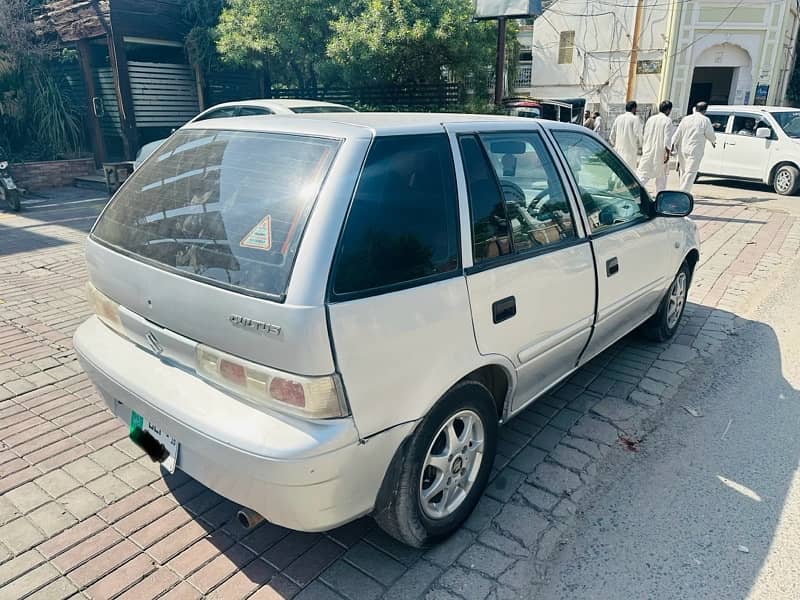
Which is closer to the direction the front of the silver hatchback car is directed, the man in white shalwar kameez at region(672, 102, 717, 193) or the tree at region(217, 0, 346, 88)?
the man in white shalwar kameez

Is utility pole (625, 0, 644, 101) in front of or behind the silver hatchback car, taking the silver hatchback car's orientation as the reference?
in front

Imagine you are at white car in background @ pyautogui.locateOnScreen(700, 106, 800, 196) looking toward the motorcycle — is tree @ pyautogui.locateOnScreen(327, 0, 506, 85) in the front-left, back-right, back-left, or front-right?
front-right

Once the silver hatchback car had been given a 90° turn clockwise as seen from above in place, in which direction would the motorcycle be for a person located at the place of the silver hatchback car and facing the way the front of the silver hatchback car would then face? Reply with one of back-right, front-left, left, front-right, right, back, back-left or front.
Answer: back

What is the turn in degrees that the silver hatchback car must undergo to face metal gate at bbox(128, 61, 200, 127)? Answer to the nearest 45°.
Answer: approximately 45° to its left

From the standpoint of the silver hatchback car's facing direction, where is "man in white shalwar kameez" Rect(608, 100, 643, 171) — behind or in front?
in front

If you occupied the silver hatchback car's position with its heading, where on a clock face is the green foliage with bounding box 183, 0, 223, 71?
The green foliage is roughly at 10 o'clock from the silver hatchback car.

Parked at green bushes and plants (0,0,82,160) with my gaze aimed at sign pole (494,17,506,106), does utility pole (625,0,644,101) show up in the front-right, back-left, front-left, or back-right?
front-left

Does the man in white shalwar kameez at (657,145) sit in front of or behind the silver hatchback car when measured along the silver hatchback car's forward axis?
in front

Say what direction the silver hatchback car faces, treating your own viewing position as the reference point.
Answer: facing away from the viewer and to the right of the viewer

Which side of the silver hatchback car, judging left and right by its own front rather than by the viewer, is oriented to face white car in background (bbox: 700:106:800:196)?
front

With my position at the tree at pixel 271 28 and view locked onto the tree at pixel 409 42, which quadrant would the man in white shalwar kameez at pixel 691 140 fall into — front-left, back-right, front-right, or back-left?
front-right

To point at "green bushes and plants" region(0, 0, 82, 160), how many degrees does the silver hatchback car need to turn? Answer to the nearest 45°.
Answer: approximately 90° to its left

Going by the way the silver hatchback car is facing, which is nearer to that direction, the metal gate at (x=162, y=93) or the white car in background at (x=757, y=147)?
the white car in background

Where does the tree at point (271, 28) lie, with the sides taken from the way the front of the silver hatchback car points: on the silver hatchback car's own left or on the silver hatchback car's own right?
on the silver hatchback car's own left
